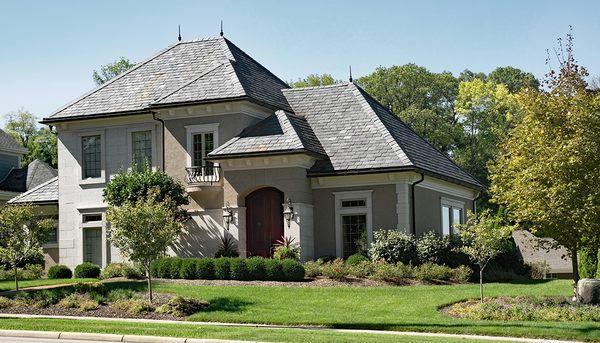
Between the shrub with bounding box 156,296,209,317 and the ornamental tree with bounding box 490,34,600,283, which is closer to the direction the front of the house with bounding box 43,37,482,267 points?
the shrub

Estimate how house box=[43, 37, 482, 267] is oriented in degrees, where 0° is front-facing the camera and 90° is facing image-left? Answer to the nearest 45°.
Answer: approximately 45°

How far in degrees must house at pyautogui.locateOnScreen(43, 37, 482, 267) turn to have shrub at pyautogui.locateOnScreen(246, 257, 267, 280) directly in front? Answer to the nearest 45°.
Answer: approximately 45° to its left

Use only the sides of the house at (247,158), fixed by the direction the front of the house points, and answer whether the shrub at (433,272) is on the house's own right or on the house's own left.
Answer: on the house's own left

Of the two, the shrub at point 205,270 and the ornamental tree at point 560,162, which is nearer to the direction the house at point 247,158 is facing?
the shrub

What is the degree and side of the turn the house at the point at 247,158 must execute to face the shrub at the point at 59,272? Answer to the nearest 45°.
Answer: approximately 45° to its right

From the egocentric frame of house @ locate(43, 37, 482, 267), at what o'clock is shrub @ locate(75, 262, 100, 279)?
The shrub is roughly at 1 o'clock from the house.

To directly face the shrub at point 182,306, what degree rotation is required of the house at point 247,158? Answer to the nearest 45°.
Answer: approximately 45° to its left
